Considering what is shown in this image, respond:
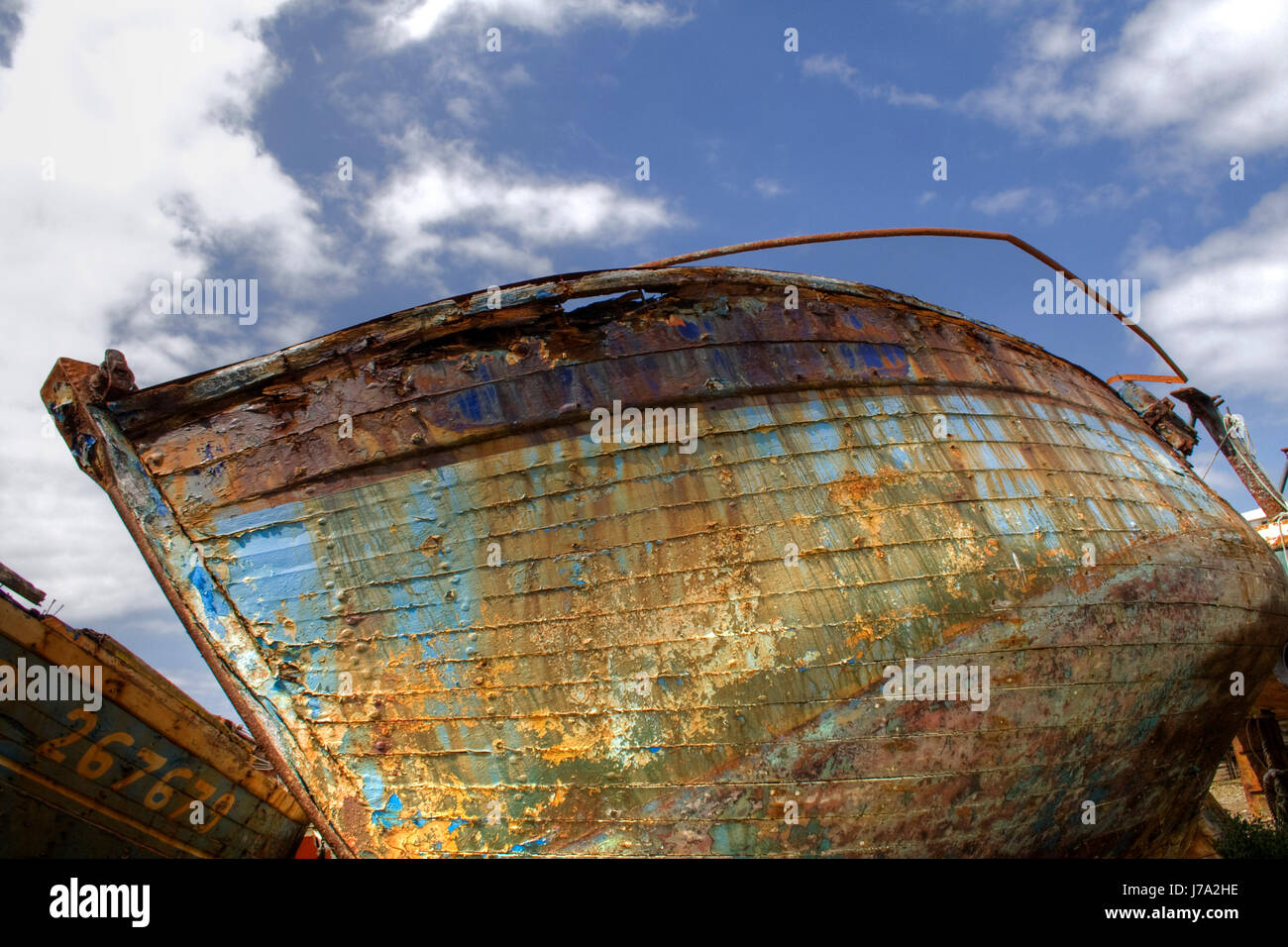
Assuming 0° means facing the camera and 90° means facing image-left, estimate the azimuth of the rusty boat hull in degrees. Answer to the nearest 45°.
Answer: approximately 45°

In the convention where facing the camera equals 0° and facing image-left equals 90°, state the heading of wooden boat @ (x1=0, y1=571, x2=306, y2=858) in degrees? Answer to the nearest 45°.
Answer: approximately 45°
